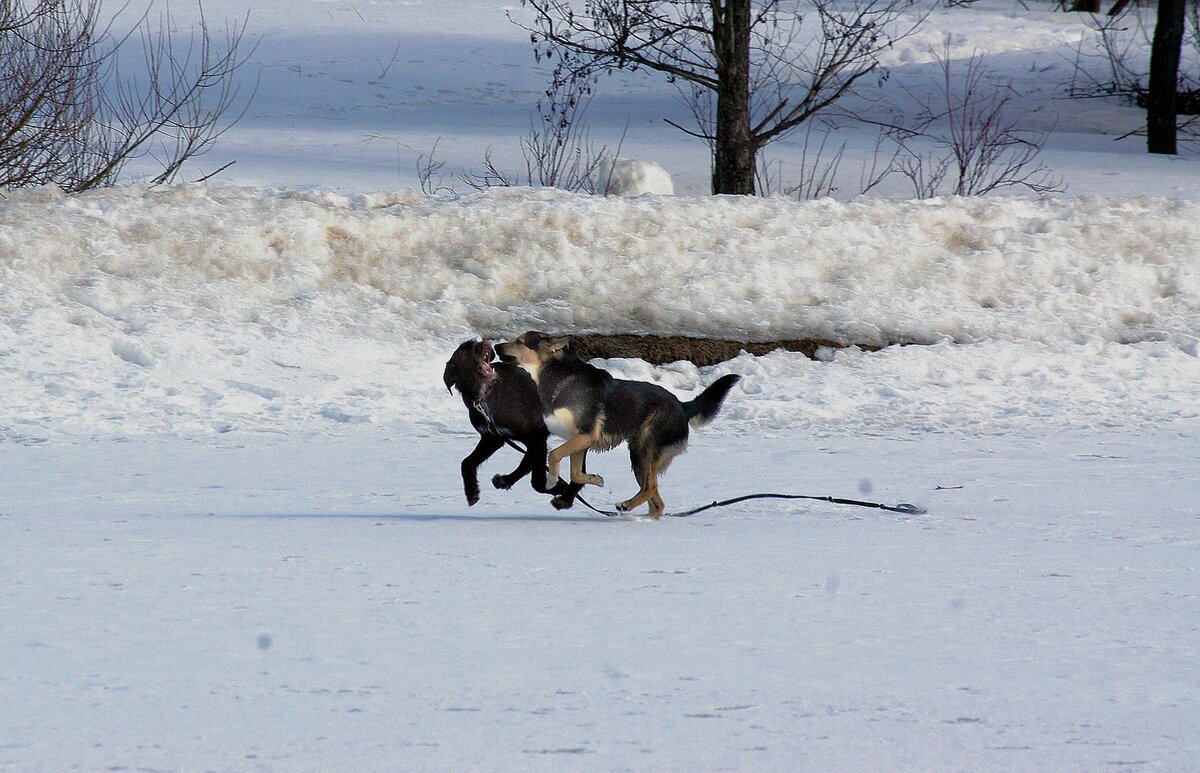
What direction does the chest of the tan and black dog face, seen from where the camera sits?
to the viewer's left

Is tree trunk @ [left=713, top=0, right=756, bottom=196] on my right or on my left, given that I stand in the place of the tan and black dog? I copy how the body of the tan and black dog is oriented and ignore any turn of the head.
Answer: on my right

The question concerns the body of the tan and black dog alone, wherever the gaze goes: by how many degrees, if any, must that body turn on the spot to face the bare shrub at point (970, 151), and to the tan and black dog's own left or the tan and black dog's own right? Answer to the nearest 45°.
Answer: approximately 90° to the tan and black dog's own right

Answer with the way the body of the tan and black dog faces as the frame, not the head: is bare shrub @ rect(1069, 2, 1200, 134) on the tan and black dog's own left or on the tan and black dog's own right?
on the tan and black dog's own right

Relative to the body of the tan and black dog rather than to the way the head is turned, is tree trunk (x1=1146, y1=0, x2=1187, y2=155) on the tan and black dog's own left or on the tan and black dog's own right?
on the tan and black dog's own right

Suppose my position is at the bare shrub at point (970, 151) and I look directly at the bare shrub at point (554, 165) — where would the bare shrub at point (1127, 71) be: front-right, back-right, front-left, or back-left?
back-right
